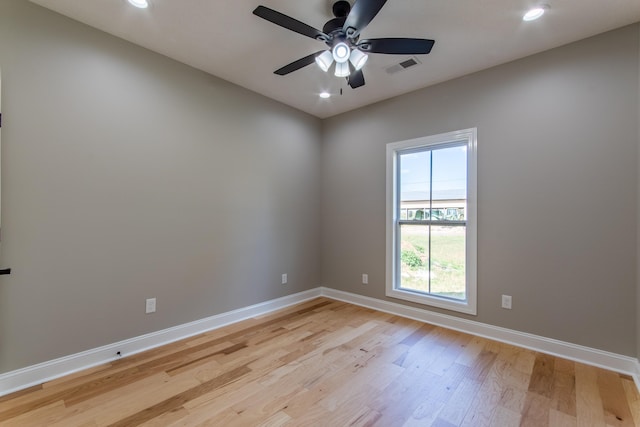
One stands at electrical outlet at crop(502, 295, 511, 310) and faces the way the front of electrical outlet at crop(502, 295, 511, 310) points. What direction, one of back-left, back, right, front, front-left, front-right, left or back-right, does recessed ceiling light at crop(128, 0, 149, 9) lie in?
front-right

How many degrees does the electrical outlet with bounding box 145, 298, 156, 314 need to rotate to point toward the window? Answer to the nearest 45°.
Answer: approximately 90° to its left
